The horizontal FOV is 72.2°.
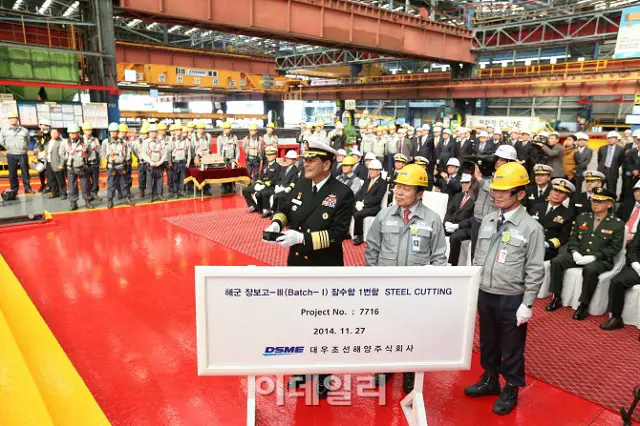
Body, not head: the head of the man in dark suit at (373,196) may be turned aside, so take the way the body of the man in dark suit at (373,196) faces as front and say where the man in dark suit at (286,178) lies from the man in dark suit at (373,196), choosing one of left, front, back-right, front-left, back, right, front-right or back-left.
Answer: right

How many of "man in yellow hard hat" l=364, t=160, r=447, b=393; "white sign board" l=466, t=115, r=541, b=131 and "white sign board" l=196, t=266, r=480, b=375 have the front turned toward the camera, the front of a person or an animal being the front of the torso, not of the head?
3

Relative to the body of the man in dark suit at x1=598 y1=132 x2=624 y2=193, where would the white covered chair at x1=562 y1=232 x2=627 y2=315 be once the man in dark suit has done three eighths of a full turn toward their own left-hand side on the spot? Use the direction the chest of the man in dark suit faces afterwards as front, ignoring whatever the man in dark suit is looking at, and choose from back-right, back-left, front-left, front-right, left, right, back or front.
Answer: right

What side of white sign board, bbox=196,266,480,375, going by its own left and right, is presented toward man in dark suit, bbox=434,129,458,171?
back

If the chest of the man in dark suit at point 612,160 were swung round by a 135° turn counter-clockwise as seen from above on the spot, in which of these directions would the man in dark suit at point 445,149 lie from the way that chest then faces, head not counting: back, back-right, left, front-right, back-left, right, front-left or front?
back

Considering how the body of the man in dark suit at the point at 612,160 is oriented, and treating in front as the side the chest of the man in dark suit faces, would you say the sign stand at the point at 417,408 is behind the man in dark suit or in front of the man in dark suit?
in front

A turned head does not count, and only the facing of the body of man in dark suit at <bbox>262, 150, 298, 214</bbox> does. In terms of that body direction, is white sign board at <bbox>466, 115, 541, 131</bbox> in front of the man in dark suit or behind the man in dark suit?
behind

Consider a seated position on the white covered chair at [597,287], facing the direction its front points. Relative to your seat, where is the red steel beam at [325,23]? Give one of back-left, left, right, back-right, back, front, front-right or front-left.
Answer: right

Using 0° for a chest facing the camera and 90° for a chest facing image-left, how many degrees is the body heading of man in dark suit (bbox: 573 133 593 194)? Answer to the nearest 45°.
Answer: approximately 45°

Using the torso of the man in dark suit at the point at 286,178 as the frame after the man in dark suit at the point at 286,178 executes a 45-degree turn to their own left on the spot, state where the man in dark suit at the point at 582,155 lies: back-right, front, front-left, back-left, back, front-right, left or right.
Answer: left

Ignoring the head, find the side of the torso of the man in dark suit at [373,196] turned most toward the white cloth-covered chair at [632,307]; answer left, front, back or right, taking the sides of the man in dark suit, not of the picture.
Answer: left

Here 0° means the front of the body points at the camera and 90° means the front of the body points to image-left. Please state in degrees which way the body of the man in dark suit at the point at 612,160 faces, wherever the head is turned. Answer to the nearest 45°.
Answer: approximately 45°

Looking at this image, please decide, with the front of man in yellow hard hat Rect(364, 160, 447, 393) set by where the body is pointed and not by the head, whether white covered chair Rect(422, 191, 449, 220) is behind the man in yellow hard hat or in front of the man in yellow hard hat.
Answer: behind

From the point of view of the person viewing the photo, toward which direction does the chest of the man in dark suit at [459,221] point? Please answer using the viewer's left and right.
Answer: facing the viewer and to the left of the viewer

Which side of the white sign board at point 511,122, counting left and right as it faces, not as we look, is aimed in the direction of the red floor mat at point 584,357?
front

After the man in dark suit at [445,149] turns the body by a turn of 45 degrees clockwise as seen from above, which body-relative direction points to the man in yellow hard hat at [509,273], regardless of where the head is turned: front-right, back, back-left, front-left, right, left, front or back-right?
left
